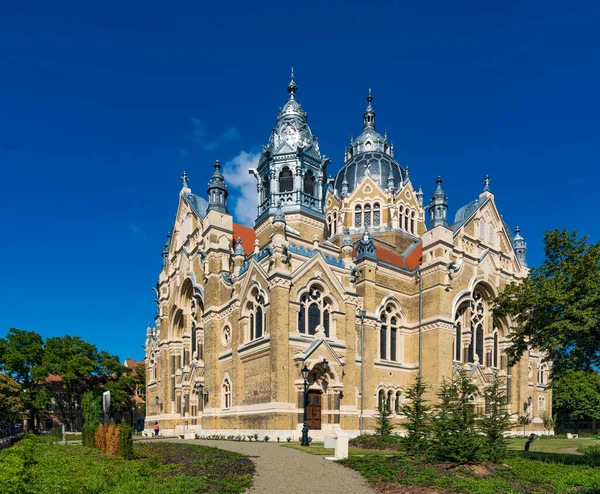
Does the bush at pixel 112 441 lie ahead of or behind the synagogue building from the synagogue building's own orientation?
ahead

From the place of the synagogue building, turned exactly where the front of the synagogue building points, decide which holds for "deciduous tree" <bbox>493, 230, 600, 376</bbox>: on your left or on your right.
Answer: on your left

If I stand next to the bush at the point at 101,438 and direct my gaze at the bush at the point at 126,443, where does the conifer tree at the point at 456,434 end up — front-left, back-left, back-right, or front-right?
front-left

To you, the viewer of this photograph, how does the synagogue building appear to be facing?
facing the viewer and to the left of the viewer

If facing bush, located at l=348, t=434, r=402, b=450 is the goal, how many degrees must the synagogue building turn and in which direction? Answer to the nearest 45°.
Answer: approximately 45° to its left

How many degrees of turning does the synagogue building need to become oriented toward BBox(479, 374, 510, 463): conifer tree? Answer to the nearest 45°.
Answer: approximately 45° to its left

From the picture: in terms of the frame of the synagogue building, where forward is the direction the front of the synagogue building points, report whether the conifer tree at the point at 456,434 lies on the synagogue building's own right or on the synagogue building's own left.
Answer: on the synagogue building's own left
